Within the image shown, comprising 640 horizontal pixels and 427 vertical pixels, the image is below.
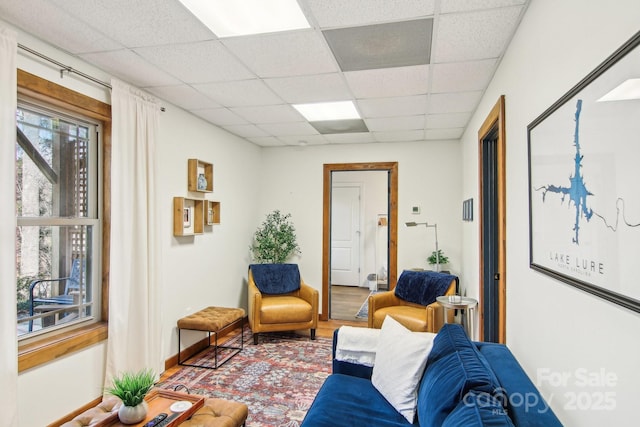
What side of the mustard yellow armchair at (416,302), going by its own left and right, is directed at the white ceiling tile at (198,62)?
front

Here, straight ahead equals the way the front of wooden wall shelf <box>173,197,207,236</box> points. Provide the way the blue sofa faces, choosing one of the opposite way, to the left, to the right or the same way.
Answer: the opposite way

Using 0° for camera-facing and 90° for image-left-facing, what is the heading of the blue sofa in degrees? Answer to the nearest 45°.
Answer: approximately 90°

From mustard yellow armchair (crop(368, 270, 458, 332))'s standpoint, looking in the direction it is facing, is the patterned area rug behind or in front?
in front

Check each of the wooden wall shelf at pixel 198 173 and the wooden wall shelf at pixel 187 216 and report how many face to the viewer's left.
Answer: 0

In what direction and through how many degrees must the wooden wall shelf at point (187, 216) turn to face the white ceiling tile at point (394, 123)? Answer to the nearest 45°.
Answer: approximately 45° to its left

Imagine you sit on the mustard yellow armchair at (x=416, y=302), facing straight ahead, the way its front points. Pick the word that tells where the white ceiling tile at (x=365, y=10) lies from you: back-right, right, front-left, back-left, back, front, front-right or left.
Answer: front-left

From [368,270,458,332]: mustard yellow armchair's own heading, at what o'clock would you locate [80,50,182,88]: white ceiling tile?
The white ceiling tile is roughly at 12 o'clock from the mustard yellow armchair.

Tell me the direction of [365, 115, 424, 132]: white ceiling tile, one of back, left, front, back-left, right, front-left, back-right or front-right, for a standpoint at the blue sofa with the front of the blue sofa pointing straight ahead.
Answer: right

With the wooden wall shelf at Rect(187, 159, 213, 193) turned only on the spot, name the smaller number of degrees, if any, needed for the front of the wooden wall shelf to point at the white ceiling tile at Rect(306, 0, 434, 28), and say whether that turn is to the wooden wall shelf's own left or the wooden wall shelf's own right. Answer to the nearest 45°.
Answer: approximately 45° to the wooden wall shelf's own right

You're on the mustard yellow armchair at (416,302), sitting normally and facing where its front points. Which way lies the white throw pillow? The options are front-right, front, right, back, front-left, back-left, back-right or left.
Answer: front-left

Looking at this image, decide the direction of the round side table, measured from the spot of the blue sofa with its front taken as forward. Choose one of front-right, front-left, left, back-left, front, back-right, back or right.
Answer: right

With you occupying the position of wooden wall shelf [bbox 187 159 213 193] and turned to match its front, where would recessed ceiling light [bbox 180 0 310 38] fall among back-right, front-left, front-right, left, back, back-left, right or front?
front-right

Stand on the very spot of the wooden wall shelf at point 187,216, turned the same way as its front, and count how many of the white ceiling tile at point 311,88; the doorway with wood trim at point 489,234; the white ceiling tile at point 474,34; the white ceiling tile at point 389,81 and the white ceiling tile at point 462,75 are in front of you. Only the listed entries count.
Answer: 5

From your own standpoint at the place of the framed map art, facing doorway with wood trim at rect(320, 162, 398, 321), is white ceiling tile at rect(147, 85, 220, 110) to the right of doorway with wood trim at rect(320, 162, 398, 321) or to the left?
left

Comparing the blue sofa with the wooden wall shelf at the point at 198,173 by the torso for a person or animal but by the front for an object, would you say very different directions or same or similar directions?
very different directions

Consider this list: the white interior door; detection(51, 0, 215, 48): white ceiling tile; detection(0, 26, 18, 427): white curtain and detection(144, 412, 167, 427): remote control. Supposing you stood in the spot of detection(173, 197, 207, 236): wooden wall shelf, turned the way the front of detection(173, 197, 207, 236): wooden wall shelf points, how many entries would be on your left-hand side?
1
